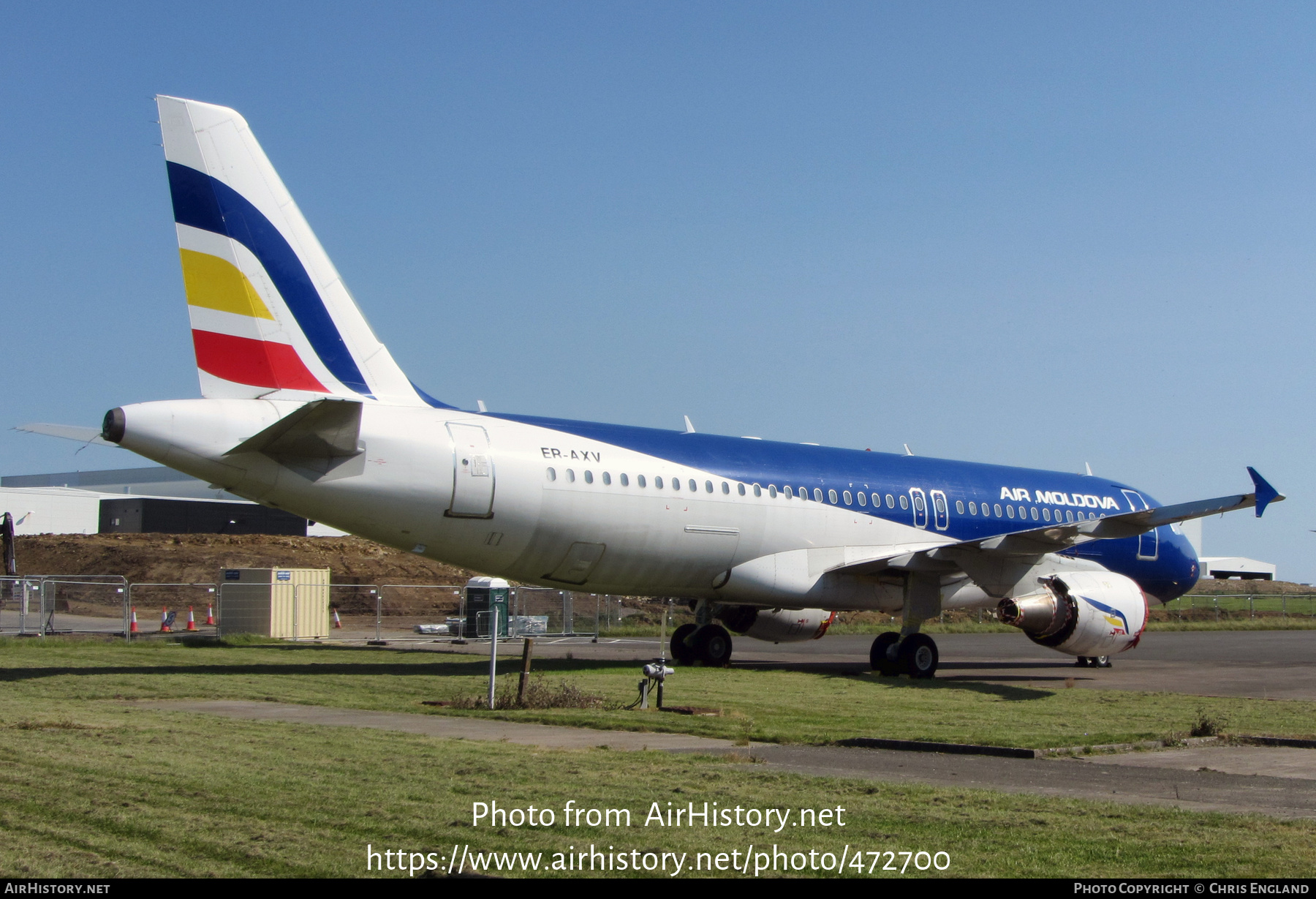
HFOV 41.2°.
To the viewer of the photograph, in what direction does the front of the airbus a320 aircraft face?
facing away from the viewer and to the right of the viewer

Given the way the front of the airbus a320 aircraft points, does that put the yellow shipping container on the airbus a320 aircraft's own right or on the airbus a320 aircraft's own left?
on the airbus a320 aircraft's own left

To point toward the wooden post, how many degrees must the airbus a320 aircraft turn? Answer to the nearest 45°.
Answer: approximately 135° to its right
